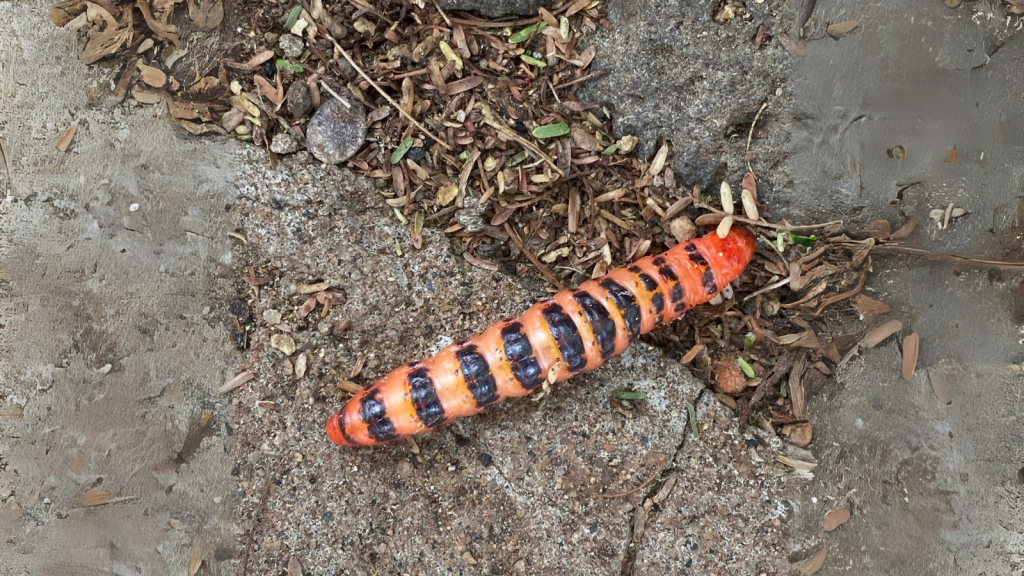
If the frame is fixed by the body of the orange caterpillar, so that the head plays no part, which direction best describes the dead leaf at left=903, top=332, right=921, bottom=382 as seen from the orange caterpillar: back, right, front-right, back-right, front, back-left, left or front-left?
front-right

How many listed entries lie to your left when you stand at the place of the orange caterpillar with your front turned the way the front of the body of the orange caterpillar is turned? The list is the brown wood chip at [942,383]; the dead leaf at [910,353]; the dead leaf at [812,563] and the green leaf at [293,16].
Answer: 1

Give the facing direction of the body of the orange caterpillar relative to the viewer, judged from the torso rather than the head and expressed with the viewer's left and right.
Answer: facing away from the viewer and to the right of the viewer

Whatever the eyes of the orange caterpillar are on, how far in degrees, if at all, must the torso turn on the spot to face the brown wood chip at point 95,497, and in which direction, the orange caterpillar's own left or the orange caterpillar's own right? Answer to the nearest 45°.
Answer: approximately 180°

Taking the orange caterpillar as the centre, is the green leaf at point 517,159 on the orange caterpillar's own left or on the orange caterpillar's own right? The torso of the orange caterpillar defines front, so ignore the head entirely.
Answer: on the orange caterpillar's own left

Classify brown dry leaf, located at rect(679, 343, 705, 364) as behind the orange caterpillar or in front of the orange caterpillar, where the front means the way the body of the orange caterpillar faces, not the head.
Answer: in front

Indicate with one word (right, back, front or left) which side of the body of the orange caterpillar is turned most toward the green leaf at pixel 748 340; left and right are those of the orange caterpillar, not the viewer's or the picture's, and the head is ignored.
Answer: front

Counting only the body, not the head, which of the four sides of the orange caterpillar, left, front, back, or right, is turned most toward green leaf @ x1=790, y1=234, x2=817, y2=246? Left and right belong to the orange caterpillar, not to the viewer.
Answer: front

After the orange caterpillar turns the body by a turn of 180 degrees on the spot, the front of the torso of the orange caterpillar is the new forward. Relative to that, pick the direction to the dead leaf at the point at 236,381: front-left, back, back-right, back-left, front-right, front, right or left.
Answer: front-right

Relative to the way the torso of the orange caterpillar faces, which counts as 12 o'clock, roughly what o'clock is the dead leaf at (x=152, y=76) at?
The dead leaf is roughly at 8 o'clock from the orange caterpillar.

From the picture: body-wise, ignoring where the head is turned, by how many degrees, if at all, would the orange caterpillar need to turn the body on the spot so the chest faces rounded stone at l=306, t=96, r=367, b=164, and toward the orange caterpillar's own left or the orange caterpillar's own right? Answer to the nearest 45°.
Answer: approximately 90° to the orange caterpillar's own left

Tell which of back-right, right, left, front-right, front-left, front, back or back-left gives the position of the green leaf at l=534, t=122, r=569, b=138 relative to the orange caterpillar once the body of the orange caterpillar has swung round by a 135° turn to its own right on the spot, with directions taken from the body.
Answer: back

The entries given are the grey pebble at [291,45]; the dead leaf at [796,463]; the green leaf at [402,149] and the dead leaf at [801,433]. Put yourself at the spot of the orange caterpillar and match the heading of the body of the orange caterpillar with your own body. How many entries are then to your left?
2
